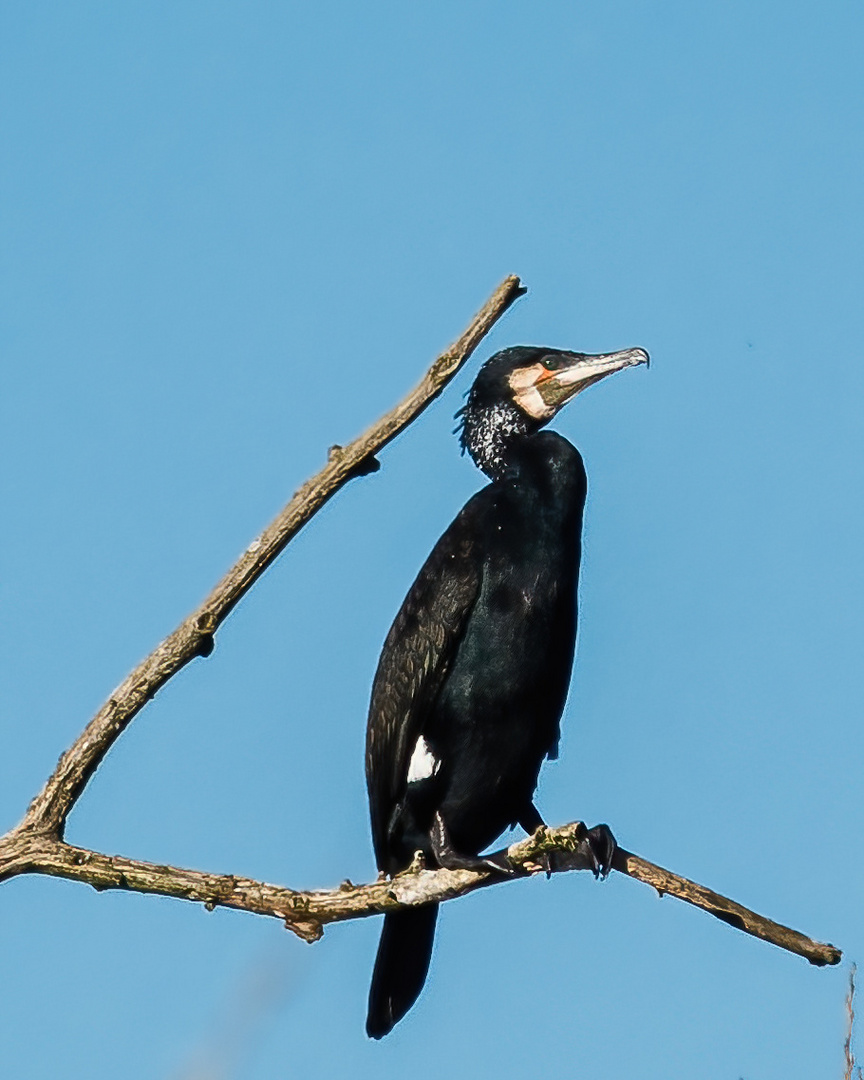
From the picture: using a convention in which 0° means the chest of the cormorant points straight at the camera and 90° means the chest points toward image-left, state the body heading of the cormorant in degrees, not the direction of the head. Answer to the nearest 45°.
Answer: approximately 270°
